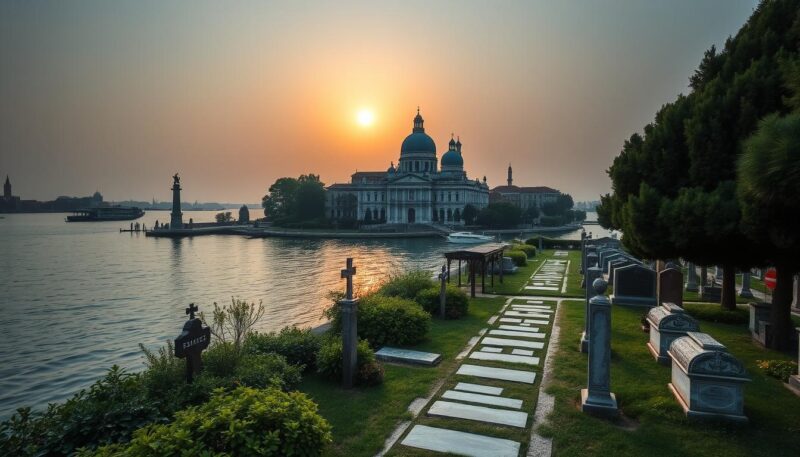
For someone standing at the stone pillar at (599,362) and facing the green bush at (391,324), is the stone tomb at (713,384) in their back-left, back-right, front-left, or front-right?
back-right

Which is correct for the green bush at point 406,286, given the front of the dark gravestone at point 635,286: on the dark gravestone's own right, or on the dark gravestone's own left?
on the dark gravestone's own right

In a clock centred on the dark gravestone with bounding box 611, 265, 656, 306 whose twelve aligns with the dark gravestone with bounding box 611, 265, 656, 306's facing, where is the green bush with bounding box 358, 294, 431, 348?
The green bush is roughly at 1 o'clock from the dark gravestone.

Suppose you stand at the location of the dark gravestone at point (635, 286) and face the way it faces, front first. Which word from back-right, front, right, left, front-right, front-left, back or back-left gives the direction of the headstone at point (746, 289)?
back-left

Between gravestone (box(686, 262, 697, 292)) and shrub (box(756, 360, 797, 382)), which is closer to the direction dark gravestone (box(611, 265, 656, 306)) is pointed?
the shrub

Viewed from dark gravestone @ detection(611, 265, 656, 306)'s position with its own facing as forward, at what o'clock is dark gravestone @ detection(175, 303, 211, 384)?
dark gravestone @ detection(175, 303, 211, 384) is roughly at 1 o'clock from dark gravestone @ detection(611, 265, 656, 306).

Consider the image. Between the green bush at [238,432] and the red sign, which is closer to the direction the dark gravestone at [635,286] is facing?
the green bush

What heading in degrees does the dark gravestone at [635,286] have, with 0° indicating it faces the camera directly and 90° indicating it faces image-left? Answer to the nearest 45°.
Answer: approximately 0°

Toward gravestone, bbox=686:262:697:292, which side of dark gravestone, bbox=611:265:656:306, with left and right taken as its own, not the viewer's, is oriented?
back
